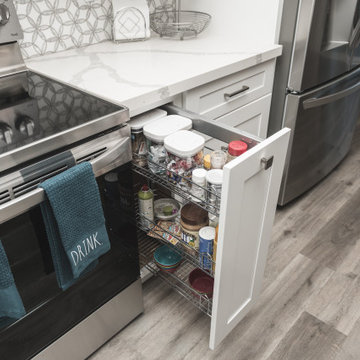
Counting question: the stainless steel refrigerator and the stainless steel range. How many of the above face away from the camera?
0

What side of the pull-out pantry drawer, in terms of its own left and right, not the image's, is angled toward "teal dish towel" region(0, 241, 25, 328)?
right

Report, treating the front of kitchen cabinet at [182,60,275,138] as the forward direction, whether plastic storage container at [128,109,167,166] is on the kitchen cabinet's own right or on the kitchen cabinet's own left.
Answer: on the kitchen cabinet's own right

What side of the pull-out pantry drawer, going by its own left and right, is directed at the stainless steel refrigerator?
left

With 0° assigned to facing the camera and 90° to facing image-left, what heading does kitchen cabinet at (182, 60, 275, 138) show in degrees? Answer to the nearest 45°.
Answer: approximately 315°

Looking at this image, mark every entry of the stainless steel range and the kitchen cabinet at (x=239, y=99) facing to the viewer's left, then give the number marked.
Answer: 0

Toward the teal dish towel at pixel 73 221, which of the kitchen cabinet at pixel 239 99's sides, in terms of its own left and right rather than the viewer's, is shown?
right

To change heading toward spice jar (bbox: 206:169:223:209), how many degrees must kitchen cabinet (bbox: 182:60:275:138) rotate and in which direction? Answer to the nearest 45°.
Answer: approximately 45° to its right

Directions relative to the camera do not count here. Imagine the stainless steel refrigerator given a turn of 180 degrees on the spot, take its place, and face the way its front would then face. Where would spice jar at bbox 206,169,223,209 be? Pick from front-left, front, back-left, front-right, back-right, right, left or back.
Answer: back-left

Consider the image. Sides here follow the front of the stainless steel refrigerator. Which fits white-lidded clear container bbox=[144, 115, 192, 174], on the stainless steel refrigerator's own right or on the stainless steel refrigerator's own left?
on the stainless steel refrigerator's own right
